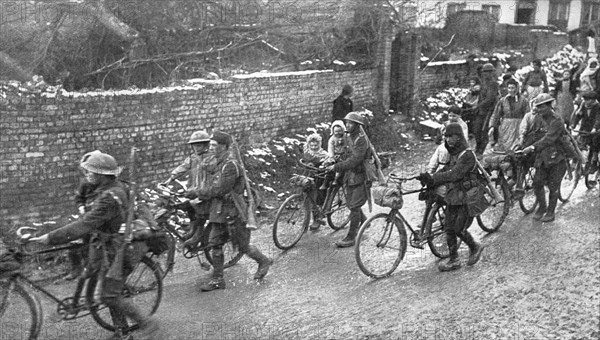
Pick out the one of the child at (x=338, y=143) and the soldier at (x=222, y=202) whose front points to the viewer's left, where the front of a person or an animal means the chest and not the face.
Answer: the soldier

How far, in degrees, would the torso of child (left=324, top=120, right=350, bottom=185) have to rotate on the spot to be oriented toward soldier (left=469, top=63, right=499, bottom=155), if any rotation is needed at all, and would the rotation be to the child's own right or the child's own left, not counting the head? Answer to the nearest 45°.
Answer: approximately 135° to the child's own left

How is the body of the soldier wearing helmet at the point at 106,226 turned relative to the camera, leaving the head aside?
to the viewer's left

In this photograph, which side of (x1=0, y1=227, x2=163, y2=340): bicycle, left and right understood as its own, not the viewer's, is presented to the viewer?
left

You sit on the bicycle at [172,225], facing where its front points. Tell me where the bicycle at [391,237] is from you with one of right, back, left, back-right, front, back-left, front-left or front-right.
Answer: back-left

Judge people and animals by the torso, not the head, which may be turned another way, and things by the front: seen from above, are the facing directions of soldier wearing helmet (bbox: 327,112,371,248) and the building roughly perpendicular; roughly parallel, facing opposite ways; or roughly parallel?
roughly perpendicular

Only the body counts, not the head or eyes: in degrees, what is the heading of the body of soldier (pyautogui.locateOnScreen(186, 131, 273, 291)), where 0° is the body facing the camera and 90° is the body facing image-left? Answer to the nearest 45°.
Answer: approximately 90°

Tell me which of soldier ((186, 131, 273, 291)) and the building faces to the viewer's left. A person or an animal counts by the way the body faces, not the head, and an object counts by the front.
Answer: the soldier

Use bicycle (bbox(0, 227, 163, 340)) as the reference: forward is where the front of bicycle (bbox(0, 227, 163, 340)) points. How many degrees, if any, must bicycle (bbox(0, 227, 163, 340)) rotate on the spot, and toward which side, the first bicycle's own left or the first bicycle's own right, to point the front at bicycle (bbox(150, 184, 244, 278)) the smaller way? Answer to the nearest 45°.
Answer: approximately 135° to the first bicycle's own right
